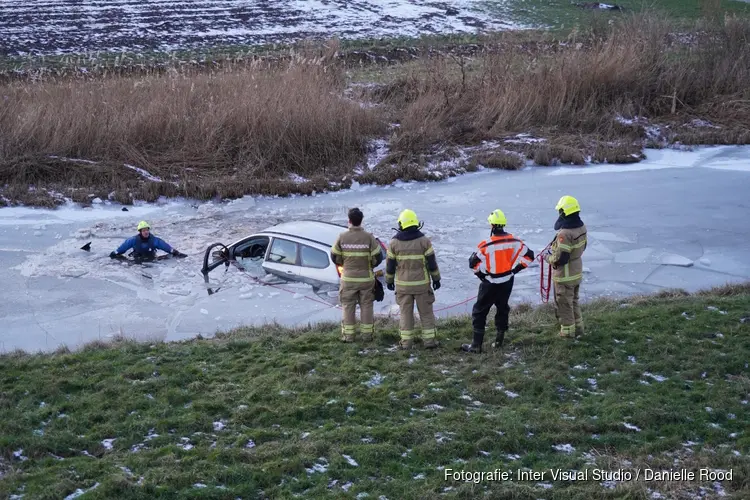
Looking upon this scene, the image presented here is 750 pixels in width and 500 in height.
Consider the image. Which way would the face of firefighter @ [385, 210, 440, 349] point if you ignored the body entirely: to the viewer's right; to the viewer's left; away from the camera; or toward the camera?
away from the camera

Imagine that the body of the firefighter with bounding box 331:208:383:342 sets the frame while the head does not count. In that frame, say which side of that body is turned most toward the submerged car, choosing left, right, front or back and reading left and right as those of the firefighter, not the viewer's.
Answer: front

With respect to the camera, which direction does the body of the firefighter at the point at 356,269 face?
away from the camera

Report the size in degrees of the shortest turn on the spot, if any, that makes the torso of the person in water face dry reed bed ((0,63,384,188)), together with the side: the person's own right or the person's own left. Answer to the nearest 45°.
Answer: approximately 180°

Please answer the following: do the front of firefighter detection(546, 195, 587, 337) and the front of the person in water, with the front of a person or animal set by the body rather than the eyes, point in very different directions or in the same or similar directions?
very different directions

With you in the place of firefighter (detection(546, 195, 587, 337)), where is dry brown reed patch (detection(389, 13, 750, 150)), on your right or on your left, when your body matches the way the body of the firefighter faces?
on your right

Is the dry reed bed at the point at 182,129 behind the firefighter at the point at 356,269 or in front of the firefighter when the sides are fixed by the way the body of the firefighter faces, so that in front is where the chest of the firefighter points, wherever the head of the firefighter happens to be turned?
in front

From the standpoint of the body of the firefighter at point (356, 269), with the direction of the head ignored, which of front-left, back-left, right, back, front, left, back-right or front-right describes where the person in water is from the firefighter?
front-left

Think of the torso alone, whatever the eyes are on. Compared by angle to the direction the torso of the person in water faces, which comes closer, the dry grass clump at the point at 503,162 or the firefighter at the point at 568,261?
the firefighter

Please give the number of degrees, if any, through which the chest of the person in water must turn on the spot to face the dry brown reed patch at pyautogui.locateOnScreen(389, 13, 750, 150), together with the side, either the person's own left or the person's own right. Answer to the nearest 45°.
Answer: approximately 135° to the person's own left

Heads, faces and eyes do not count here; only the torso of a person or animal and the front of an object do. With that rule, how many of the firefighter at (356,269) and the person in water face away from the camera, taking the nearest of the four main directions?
1

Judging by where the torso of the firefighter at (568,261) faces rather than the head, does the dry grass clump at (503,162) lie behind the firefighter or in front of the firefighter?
in front

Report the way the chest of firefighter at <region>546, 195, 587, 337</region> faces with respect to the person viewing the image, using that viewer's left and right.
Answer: facing away from the viewer and to the left of the viewer

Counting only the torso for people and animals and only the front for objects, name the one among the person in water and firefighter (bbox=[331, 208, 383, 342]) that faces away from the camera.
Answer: the firefighter

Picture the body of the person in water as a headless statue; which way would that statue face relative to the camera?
toward the camera

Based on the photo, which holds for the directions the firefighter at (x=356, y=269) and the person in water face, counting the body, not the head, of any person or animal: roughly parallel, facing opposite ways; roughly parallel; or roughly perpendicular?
roughly parallel, facing opposite ways
